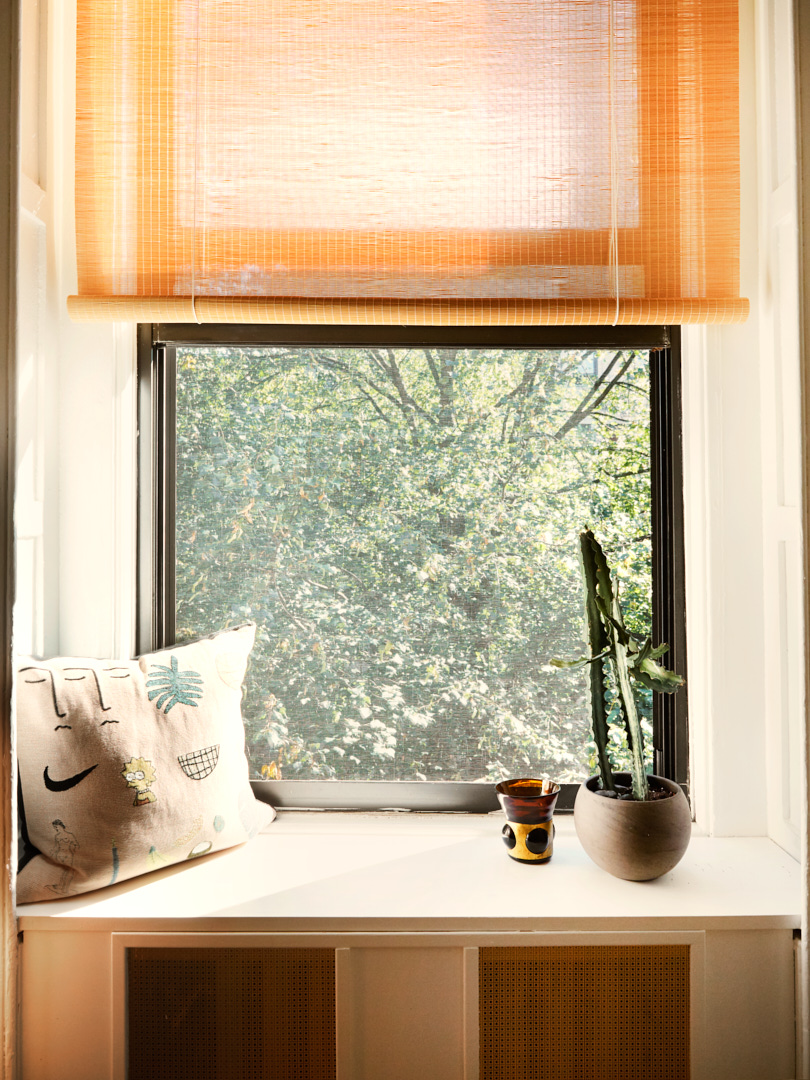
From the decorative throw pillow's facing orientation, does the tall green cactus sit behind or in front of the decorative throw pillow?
in front

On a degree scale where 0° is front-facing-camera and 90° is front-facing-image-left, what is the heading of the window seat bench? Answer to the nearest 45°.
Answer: approximately 0°

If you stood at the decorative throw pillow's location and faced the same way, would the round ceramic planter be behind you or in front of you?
in front
